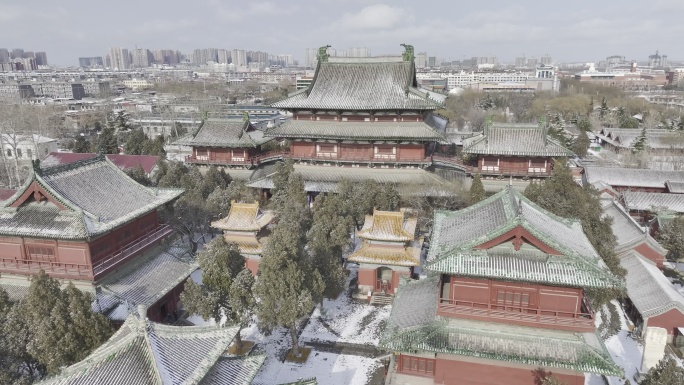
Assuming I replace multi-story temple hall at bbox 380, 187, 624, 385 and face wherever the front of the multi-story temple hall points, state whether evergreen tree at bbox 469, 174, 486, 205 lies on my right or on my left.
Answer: on my right

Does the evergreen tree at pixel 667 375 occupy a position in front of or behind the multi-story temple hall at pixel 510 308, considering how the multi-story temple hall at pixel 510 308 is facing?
behind

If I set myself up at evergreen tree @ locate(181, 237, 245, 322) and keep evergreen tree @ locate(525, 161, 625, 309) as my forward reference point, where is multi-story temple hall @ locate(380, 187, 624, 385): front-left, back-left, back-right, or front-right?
front-right

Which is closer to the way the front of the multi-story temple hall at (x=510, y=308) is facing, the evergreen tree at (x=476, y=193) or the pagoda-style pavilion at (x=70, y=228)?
the pagoda-style pavilion

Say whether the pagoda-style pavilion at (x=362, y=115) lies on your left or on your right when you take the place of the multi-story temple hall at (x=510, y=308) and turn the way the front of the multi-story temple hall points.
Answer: on your right

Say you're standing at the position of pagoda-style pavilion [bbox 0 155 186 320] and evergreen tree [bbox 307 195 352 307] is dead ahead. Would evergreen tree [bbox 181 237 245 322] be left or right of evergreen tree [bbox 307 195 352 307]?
right

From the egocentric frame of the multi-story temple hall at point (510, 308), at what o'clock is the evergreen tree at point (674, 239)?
The evergreen tree is roughly at 4 o'clock from the multi-story temple hall.

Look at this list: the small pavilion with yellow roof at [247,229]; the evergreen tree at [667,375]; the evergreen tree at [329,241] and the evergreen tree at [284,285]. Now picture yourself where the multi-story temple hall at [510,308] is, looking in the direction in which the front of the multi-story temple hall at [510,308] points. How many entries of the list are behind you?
1

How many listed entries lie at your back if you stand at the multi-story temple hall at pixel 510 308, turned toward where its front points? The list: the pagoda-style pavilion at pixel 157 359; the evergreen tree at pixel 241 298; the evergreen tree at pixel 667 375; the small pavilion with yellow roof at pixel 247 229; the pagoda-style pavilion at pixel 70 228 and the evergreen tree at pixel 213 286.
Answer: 1

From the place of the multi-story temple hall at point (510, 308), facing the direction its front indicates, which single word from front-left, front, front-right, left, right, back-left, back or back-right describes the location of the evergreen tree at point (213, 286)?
front

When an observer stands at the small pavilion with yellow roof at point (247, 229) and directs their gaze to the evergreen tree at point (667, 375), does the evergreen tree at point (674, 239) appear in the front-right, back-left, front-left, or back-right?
front-left

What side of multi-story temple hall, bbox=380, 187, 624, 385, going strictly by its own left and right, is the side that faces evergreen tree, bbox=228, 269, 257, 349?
front

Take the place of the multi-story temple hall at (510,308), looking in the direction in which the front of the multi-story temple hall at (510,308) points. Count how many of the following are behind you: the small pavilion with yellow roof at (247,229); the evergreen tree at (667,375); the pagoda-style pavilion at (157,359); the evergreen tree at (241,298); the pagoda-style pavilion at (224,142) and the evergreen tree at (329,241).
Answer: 1

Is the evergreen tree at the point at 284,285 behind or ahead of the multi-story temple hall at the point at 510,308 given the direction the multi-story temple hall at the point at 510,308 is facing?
ahead

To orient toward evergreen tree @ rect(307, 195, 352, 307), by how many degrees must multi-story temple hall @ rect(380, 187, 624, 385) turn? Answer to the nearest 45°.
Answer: approximately 45° to its right
